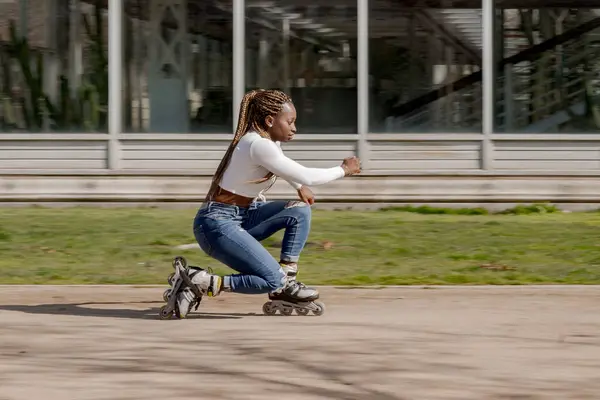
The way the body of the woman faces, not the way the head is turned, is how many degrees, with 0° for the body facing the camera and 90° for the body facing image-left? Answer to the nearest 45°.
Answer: approximately 270°

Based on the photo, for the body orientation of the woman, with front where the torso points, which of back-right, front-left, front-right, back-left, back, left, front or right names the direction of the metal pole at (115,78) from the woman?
left

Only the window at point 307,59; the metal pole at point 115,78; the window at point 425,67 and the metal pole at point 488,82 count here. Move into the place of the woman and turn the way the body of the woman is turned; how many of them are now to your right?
0

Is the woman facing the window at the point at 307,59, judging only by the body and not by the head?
no

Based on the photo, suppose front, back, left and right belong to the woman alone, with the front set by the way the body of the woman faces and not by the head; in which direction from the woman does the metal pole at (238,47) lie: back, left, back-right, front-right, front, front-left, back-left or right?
left

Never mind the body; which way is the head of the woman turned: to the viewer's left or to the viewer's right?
to the viewer's right

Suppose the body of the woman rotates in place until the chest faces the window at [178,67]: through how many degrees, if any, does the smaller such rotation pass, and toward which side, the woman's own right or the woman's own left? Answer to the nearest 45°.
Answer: approximately 90° to the woman's own left

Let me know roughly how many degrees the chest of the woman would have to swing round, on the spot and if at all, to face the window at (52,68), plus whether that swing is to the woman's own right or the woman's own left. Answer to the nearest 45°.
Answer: approximately 90° to the woman's own left

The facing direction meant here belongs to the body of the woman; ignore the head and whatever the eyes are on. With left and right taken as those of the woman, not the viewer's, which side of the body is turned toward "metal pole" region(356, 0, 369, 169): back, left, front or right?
left

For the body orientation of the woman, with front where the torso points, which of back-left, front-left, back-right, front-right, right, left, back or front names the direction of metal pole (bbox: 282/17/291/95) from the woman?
left

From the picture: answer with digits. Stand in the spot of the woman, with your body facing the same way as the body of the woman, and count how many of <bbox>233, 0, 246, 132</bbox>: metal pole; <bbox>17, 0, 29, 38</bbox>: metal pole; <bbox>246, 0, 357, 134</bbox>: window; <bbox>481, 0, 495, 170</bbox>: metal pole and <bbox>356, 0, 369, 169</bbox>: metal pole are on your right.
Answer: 0

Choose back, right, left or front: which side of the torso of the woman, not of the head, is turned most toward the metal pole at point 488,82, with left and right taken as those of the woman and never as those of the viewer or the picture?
left

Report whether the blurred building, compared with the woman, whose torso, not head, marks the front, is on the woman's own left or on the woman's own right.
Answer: on the woman's own left
